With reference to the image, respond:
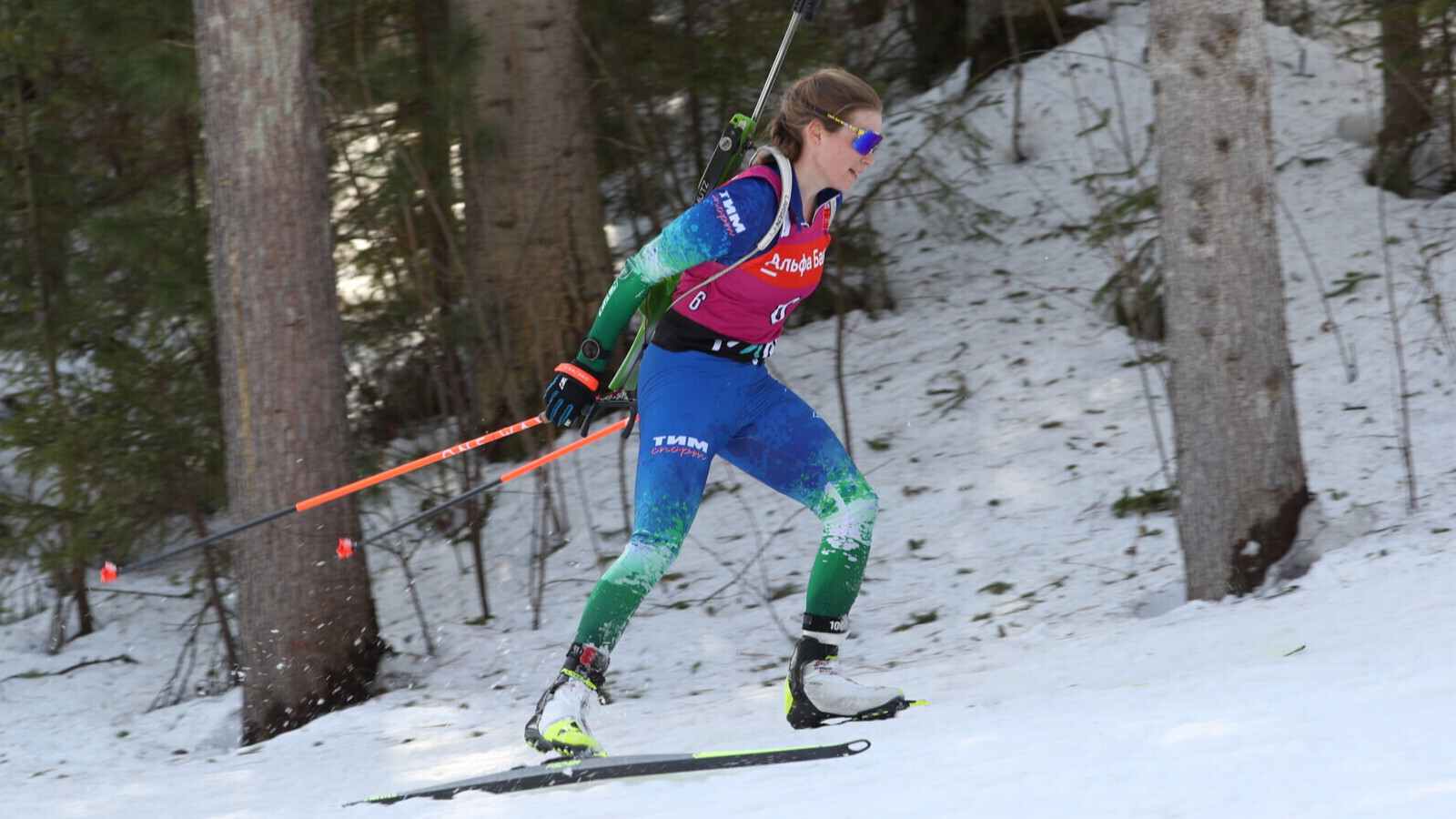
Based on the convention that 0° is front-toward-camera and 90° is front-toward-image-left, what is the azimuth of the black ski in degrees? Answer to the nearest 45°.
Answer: approximately 270°

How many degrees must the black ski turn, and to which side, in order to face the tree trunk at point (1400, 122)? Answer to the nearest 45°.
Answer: approximately 45° to its left

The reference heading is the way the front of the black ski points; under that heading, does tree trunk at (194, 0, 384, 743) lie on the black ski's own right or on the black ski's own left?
on the black ski's own left

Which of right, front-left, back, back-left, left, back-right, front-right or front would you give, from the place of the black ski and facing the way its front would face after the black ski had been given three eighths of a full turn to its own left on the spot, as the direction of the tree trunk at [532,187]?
front-right
